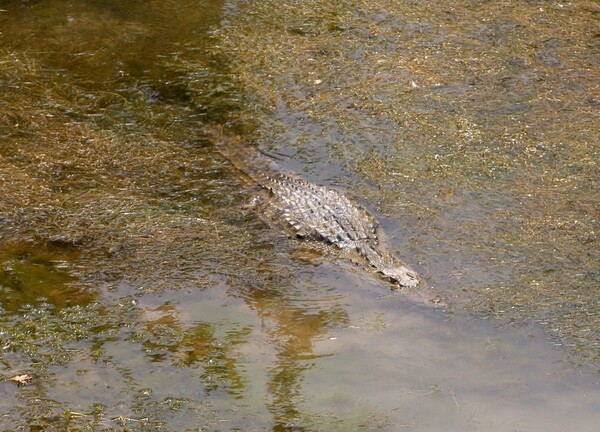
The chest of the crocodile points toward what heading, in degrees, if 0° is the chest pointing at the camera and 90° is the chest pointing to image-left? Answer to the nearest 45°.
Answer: approximately 315°
